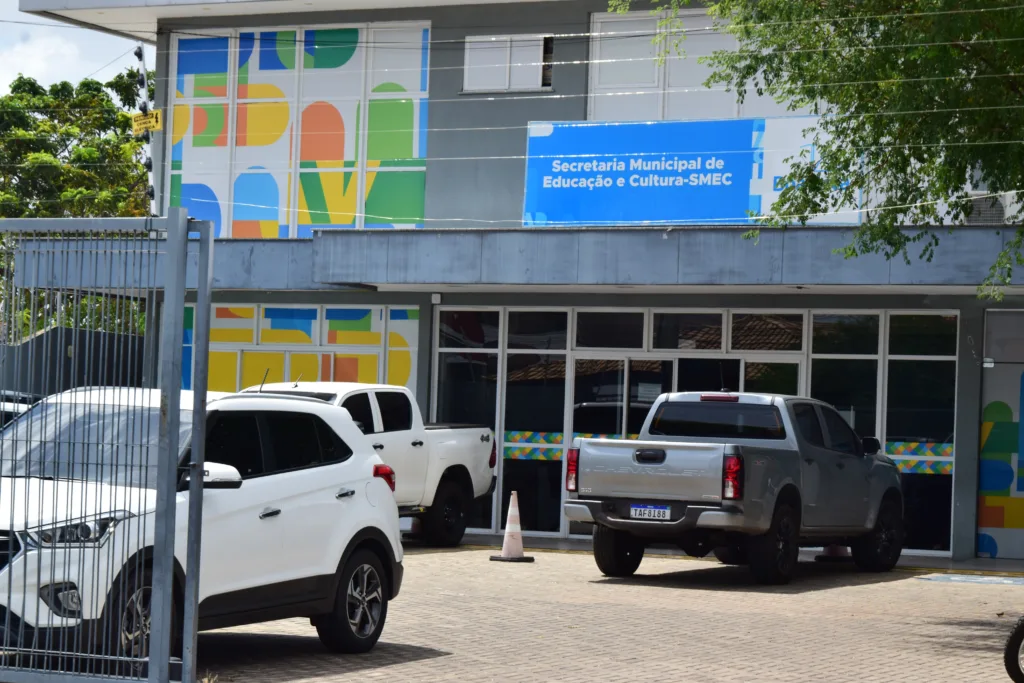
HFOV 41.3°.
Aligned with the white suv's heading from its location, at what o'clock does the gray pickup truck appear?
The gray pickup truck is roughly at 6 o'clock from the white suv.

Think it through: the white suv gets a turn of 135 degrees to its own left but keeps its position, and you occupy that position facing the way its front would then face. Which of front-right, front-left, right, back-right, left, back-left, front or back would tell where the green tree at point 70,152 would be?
left

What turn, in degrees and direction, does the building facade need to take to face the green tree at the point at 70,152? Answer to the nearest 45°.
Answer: approximately 135° to its right

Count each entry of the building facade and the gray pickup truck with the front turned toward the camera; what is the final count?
1

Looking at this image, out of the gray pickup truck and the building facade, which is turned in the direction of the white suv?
the building facade

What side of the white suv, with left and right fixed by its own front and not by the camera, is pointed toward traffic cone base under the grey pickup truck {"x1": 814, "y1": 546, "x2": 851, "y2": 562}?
back

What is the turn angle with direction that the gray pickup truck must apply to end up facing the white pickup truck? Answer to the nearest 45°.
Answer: approximately 90° to its left

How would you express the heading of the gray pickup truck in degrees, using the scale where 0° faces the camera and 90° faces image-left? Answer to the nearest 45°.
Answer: approximately 225°

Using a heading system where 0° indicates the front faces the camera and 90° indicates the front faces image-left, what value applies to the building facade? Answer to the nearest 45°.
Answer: approximately 0°

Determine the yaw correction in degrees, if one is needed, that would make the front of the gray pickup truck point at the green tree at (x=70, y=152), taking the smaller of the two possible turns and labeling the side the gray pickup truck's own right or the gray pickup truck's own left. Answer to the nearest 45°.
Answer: approximately 90° to the gray pickup truck's own left

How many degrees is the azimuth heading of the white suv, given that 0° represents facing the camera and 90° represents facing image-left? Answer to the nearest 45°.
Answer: approximately 45°
